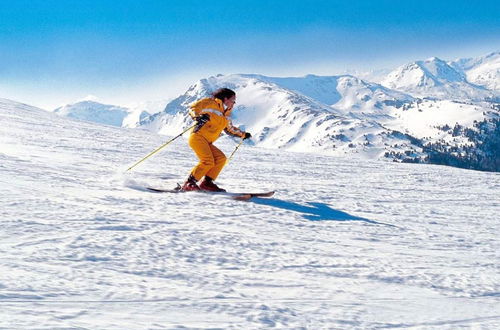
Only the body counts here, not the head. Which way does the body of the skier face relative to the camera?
to the viewer's right

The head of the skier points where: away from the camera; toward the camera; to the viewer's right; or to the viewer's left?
to the viewer's right
